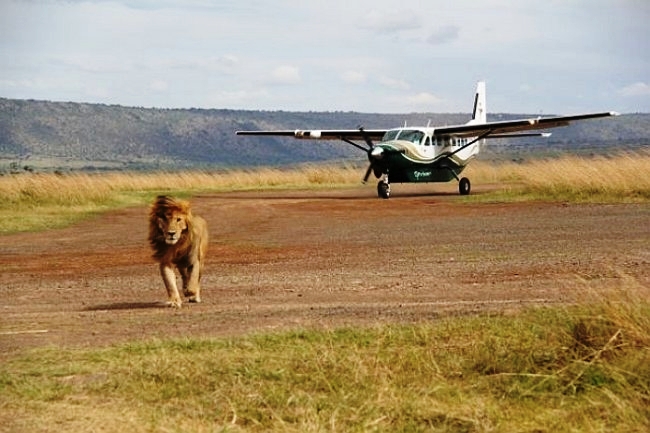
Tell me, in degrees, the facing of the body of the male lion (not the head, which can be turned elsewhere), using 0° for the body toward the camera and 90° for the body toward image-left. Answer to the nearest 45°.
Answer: approximately 0°

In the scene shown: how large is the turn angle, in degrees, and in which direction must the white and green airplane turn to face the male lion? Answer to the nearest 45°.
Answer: approximately 45° to its left

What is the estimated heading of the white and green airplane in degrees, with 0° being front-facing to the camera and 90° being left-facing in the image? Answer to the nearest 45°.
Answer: approximately 45°

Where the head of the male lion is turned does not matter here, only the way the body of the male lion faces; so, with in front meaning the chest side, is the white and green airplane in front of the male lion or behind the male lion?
behind

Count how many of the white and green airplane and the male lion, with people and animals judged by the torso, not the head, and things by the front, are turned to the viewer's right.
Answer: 0
